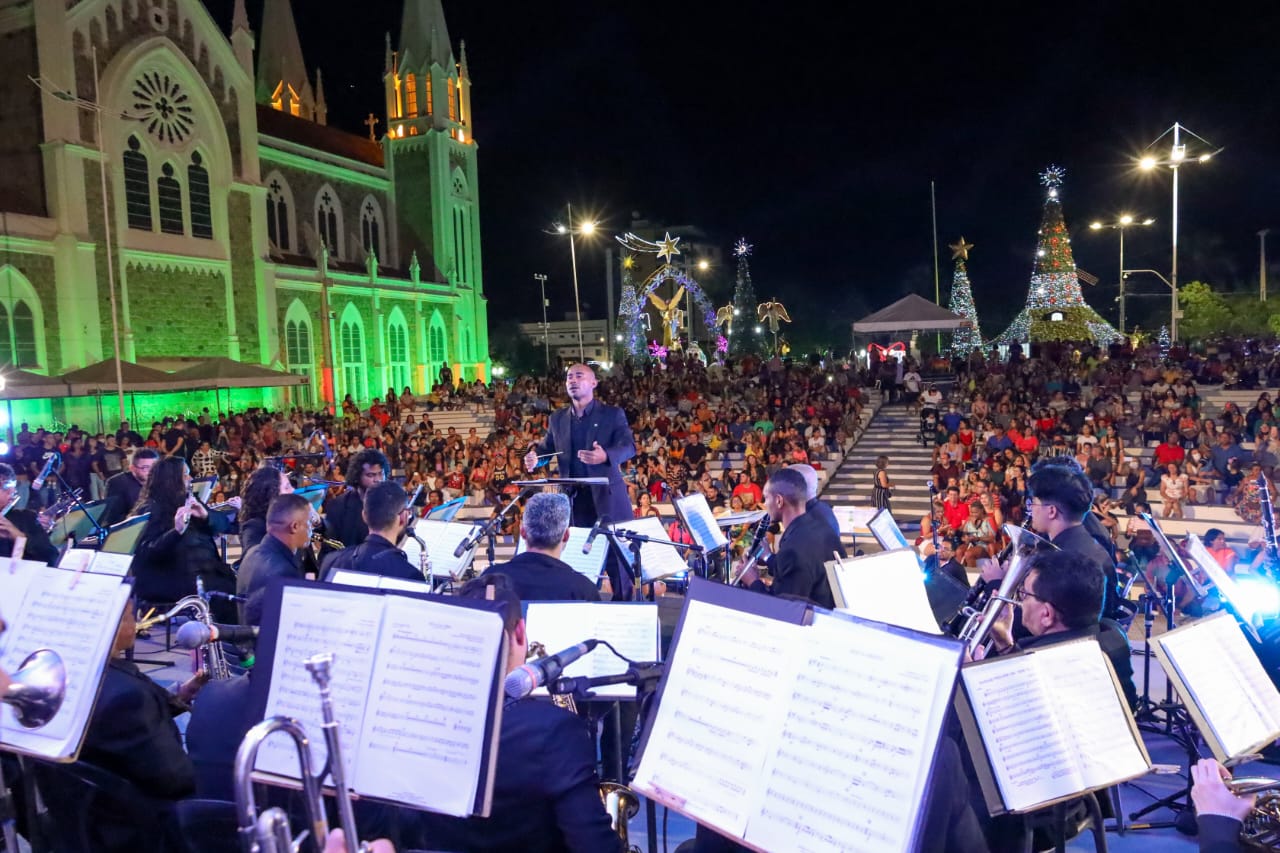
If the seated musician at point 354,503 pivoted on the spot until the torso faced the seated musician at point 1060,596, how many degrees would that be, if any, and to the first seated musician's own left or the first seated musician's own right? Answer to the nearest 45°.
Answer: approximately 45° to the first seated musician's own right

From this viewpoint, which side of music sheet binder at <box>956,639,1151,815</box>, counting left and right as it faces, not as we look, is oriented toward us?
front

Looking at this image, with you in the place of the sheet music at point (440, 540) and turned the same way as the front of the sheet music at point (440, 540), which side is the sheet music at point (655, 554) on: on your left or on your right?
on your left

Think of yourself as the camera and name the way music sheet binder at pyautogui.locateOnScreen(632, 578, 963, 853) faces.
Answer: facing the viewer

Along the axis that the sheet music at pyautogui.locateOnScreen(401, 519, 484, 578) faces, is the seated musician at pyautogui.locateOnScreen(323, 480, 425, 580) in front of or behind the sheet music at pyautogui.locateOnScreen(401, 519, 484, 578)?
in front

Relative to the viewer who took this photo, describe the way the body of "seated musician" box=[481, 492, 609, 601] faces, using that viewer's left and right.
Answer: facing away from the viewer

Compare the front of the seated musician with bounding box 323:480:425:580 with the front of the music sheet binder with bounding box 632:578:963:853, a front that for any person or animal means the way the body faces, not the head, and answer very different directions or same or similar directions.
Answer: very different directions

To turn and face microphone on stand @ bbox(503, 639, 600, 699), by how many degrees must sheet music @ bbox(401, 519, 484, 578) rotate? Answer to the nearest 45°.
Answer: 0° — it already faces it

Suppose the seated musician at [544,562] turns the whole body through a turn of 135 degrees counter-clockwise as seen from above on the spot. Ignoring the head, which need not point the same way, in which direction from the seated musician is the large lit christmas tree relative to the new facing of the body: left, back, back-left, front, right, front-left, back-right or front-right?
back

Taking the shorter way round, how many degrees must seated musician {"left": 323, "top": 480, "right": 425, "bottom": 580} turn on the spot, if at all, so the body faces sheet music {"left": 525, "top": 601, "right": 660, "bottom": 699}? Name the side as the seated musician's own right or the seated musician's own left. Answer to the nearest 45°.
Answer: approximately 90° to the seated musician's own right

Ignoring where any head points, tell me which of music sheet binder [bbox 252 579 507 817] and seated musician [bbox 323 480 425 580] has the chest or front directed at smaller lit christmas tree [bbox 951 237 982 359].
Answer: the seated musician

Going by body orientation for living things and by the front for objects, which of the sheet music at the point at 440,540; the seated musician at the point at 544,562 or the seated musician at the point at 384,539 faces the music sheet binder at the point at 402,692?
the sheet music

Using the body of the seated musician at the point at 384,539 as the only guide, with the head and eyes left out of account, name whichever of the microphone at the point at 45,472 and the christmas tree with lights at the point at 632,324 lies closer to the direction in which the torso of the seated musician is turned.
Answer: the christmas tree with lights

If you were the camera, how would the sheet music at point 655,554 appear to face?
facing the viewer and to the right of the viewer

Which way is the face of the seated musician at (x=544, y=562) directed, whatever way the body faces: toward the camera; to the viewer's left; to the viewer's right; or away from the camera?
away from the camera

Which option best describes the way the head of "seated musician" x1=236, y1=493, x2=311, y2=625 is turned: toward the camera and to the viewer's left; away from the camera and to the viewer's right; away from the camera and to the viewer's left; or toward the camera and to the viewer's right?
away from the camera and to the viewer's right
